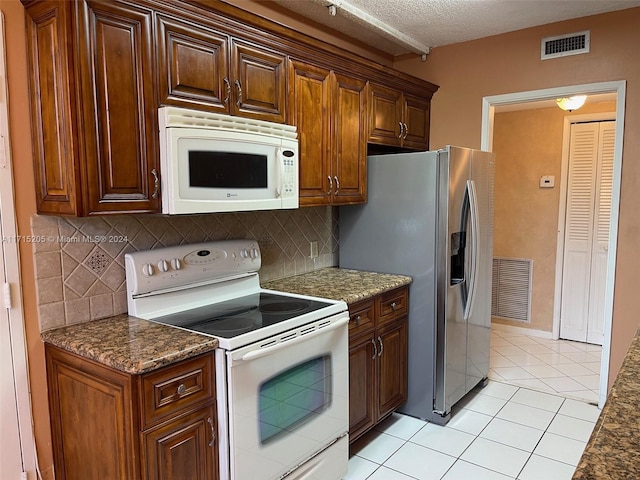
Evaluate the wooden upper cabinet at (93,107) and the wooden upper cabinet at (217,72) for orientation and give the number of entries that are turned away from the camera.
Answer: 0

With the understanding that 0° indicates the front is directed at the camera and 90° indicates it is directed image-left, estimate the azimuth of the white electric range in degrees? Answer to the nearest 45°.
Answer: approximately 315°

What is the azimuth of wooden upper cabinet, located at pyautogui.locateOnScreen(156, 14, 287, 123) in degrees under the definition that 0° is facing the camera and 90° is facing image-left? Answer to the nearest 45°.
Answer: approximately 315°

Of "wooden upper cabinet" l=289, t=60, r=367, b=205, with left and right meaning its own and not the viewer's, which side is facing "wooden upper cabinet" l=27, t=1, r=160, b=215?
right

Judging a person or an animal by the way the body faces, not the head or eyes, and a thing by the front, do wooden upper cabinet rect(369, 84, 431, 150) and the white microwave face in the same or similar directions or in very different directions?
same or similar directions

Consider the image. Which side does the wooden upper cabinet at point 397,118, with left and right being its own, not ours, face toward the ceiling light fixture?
left

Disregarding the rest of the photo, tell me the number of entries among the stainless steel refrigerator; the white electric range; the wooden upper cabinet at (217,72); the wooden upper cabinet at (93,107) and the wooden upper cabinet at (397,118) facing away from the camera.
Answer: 0

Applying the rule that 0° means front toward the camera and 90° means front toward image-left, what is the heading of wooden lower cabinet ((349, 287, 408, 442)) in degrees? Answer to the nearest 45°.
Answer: approximately 315°

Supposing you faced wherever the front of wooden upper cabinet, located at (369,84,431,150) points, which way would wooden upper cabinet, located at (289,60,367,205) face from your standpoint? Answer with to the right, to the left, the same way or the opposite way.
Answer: the same way

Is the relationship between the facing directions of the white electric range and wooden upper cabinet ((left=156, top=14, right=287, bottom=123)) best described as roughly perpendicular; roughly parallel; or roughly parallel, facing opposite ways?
roughly parallel

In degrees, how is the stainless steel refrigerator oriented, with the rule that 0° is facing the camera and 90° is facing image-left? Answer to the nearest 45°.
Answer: approximately 315°

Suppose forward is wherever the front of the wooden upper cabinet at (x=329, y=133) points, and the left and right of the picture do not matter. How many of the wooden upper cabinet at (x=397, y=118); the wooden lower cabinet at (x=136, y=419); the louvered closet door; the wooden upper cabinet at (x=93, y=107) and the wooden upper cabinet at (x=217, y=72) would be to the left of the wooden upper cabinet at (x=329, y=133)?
2

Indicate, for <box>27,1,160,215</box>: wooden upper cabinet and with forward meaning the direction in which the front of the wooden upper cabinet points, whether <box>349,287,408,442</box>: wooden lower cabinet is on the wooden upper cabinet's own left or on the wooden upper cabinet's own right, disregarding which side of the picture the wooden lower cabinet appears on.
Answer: on the wooden upper cabinet's own left
